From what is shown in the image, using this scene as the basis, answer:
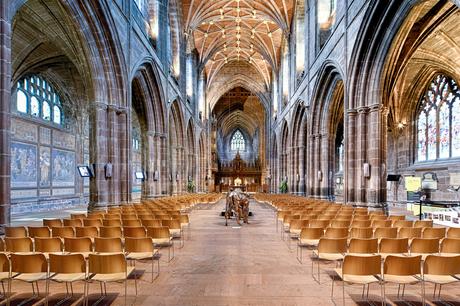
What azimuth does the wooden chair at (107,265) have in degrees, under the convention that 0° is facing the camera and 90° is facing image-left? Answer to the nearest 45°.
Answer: approximately 225°

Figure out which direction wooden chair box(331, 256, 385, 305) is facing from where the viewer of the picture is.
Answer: facing away from the viewer and to the left of the viewer

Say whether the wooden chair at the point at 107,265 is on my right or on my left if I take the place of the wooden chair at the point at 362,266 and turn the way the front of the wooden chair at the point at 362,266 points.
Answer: on my left

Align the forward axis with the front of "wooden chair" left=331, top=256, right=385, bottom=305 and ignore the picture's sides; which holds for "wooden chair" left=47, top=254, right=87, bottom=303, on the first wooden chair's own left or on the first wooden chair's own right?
on the first wooden chair's own left

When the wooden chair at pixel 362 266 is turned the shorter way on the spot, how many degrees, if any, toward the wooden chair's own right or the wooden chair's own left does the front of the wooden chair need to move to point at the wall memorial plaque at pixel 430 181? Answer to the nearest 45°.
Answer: approximately 45° to the wooden chair's own right
